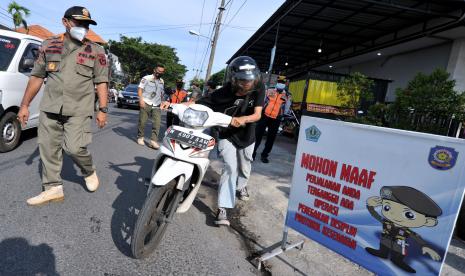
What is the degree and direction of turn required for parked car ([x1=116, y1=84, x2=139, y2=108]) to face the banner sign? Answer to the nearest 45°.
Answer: approximately 45° to its left

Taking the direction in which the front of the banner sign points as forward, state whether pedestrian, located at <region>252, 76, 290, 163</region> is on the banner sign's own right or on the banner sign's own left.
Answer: on the banner sign's own right

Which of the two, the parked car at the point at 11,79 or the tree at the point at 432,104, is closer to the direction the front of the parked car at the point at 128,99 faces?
the parked car

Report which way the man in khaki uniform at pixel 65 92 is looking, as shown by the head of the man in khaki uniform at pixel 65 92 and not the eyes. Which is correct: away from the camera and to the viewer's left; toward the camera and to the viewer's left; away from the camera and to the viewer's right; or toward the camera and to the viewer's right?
toward the camera and to the viewer's right

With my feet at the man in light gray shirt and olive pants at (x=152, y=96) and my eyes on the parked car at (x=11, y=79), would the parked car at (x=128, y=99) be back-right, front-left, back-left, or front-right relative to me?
back-right

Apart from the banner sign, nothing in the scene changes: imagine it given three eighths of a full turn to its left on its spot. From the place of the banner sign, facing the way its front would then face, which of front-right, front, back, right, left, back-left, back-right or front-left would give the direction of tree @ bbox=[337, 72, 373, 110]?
left

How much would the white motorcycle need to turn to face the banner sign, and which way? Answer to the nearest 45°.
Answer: approximately 90° to its left

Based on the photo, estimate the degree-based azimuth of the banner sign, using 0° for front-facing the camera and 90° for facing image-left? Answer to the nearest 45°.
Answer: approximately 45°

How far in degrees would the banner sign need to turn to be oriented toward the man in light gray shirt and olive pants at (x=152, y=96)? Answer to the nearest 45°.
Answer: approximately 90° to its right

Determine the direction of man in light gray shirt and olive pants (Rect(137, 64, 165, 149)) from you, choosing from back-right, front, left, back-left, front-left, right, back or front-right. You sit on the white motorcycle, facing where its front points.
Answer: back-right

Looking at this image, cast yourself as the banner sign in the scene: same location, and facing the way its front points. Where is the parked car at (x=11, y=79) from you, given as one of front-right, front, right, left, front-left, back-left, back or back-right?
front-right

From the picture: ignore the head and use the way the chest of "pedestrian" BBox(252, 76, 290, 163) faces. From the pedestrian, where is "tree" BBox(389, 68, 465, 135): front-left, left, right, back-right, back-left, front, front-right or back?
left

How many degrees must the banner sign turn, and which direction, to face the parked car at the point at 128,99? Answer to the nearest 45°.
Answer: approximately 90° to its right
